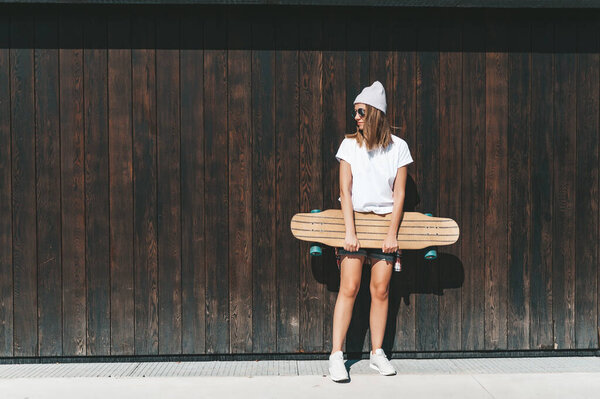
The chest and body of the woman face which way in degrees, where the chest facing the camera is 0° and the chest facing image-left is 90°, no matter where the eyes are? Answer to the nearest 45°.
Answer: approximately 0°
